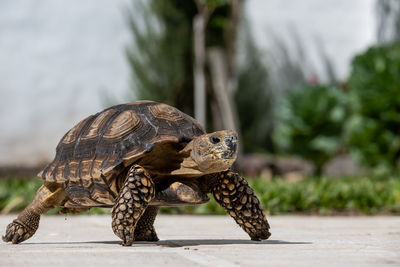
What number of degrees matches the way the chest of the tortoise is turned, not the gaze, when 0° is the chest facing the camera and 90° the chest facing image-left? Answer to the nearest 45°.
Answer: approximately 315°
